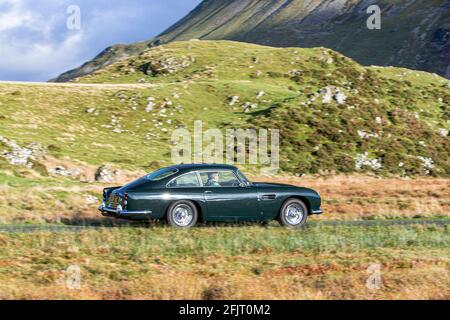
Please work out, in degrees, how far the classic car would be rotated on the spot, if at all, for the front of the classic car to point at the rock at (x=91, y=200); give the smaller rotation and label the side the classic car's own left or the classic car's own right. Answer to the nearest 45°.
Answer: approximately 135° to the classic car's own left

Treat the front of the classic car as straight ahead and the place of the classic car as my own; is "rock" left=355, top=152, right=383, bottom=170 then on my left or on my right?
on my left

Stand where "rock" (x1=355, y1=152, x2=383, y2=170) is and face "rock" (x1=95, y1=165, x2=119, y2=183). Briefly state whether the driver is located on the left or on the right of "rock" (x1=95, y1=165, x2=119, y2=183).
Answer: left

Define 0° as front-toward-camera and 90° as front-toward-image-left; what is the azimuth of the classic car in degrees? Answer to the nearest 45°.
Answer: approximately 270°

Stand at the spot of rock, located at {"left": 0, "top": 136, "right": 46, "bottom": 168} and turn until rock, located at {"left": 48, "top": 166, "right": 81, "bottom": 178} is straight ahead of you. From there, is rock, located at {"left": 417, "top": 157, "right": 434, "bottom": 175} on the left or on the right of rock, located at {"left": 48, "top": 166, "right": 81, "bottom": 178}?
left

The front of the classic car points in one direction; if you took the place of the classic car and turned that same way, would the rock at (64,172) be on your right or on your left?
on your left

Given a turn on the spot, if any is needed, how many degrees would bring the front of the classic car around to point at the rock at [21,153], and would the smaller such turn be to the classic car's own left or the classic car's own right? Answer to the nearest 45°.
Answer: approximately 135° to the classic car's own left

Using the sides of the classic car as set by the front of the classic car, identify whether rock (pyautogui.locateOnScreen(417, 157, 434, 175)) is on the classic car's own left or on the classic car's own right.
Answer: on the classic car's own left
